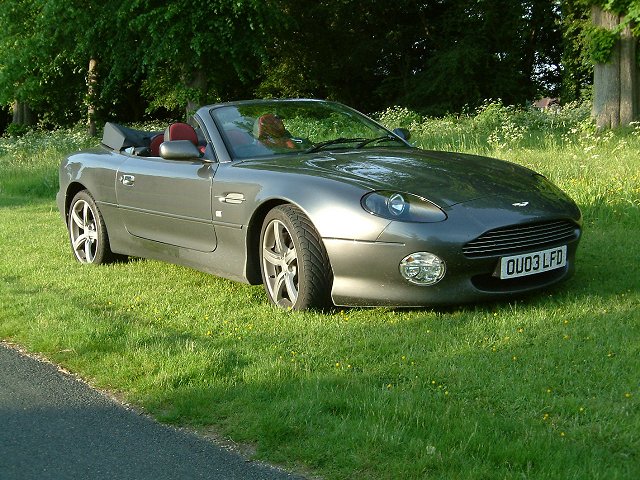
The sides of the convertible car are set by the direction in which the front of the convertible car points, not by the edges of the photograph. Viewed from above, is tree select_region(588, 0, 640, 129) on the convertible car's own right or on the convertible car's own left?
on the convertible car's own left

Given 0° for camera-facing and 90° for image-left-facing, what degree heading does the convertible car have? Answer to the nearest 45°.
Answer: approximately 315°
